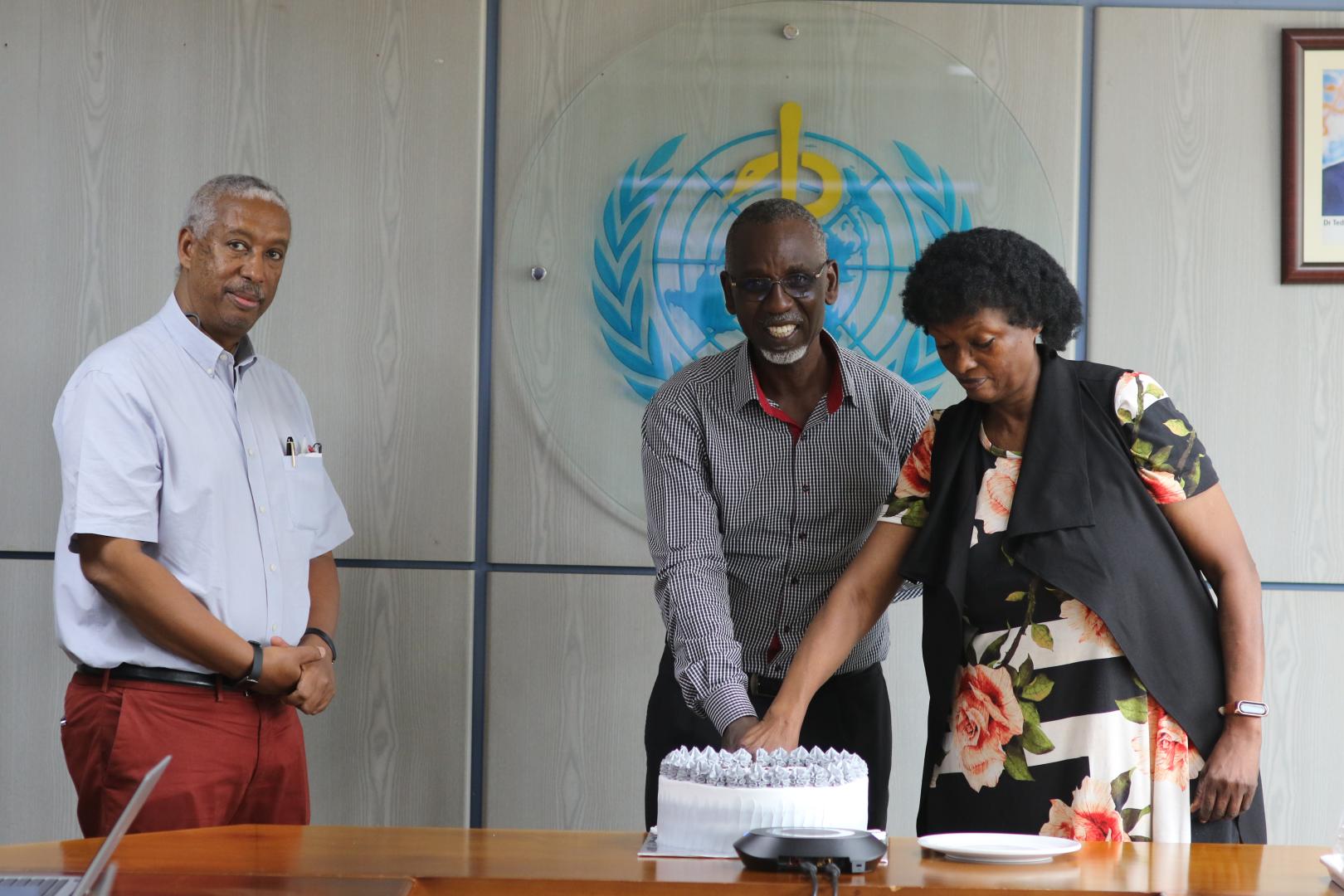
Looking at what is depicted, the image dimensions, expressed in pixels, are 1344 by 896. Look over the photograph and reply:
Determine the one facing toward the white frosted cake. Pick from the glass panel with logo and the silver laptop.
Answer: the glass panel with logo

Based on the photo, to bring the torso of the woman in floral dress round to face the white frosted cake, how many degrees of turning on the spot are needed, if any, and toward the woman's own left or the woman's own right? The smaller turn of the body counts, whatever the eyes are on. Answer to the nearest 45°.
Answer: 0° — they already face it

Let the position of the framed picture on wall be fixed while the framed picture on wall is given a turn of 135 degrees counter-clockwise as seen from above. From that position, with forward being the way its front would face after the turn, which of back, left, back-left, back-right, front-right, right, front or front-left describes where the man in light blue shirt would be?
back

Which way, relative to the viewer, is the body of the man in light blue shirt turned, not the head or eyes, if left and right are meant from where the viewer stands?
facing the viewer and to the right of the viewer

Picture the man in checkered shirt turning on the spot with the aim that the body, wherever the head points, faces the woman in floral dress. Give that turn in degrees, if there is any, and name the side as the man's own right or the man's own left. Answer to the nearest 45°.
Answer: approximately 45° to the man's own left

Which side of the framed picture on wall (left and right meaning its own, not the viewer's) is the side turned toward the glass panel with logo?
right

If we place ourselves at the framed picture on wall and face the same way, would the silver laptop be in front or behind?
in front

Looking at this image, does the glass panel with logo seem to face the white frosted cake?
yes

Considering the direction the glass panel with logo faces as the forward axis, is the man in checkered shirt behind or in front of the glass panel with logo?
in front

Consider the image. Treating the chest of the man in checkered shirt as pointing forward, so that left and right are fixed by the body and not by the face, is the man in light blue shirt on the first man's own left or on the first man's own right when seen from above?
on the first man's own right

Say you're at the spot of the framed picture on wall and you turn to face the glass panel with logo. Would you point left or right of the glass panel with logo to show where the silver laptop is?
left

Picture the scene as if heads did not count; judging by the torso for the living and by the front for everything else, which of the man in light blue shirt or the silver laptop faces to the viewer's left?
the silver laptop
